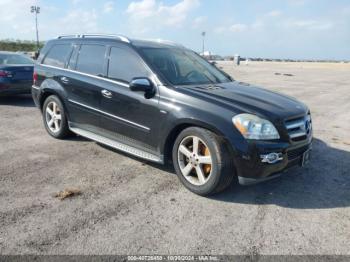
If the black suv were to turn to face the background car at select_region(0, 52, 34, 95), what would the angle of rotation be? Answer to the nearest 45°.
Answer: approximately 180°
